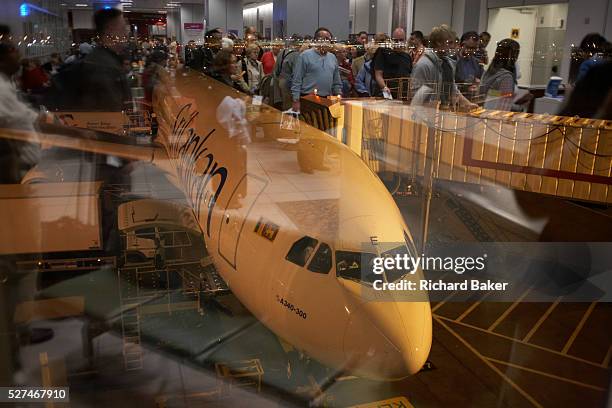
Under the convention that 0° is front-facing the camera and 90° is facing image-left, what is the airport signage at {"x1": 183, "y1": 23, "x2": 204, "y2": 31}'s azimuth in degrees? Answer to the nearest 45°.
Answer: approximately 0°

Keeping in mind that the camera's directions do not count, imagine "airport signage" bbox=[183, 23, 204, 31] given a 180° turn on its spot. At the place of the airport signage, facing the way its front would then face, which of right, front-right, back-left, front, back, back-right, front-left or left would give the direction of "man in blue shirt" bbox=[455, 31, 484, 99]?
right
